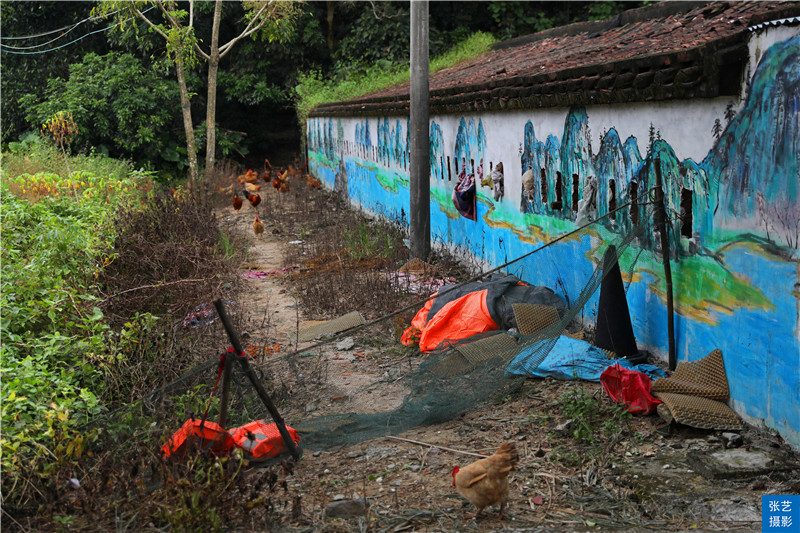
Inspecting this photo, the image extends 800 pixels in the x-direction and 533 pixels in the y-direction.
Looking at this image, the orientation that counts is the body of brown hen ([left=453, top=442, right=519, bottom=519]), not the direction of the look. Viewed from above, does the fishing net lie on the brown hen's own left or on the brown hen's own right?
on the brown hen's own right

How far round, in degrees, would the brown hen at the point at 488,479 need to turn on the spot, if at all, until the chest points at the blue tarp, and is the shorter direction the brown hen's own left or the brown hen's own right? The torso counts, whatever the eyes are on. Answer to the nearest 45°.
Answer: approximately 90° to the brown hen's own right

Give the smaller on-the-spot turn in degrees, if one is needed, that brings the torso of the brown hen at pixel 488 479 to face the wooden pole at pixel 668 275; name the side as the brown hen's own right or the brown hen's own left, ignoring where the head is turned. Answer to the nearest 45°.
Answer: approximately 135° to the brown hen's own right

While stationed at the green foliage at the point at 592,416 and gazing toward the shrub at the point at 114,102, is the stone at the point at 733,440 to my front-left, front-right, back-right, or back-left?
back-right

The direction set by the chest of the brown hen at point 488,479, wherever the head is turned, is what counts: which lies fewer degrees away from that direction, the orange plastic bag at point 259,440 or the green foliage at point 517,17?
the orange plastic bag

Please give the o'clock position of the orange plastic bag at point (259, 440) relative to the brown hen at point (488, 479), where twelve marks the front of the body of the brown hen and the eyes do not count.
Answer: The orange plastic bag is roughly at 1 o'clock from the brown hen.

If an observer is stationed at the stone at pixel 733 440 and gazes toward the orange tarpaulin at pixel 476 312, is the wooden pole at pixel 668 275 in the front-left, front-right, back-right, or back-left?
front-right

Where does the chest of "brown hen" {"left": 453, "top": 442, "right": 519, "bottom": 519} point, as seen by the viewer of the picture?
to the viewer's left

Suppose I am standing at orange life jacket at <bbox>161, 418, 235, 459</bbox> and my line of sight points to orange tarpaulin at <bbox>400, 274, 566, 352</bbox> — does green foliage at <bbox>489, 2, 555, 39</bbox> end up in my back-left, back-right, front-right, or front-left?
front-left
